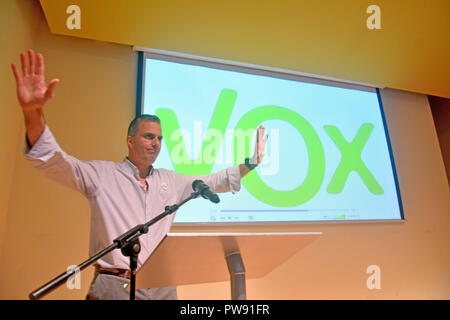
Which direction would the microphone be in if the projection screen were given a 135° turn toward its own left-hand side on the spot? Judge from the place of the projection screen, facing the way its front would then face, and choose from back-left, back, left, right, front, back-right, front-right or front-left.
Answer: back

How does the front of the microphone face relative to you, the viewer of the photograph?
facing to the left of the viewer

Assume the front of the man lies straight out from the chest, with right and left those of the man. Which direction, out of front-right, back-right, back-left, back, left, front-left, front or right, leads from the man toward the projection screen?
left

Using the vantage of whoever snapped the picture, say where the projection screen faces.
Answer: facing the viewer and to the right of the viewer

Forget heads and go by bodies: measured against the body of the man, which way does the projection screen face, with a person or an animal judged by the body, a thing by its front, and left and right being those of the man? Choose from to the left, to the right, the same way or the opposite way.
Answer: the same way

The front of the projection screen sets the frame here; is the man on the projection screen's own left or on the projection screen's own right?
on the projection screen's own right
